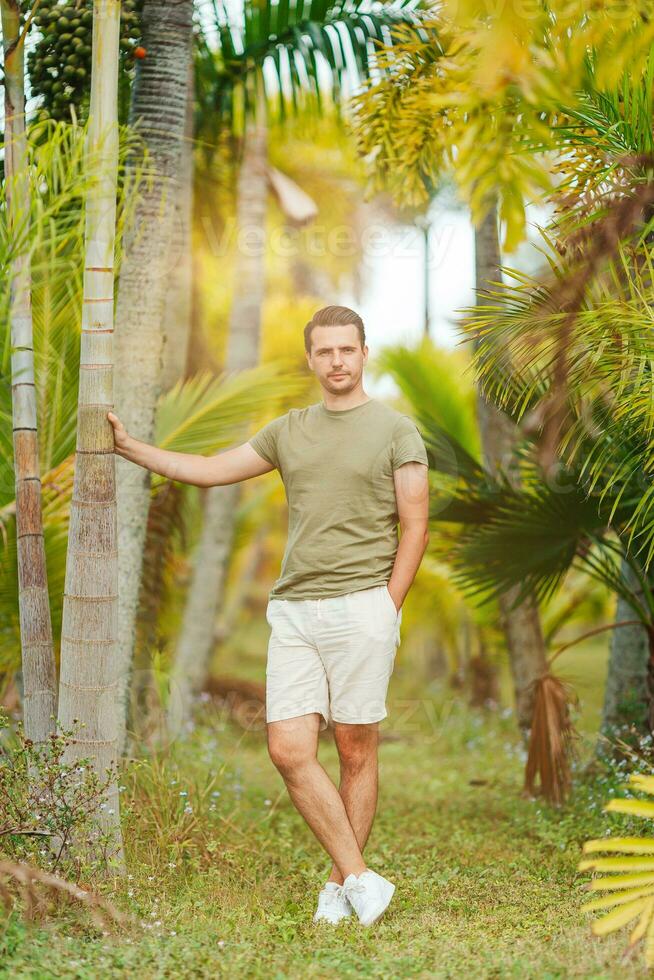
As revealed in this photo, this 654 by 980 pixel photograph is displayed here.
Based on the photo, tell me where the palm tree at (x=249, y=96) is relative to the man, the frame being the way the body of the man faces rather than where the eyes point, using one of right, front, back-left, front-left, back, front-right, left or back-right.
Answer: back

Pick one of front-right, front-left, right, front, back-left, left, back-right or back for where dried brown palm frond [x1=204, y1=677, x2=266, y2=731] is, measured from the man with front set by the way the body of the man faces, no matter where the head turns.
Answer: back

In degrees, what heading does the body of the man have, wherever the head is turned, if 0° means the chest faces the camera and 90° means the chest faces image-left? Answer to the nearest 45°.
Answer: approximately 0°

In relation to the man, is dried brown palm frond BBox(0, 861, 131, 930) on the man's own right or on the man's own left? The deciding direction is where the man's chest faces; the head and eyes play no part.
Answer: on the man's own right
